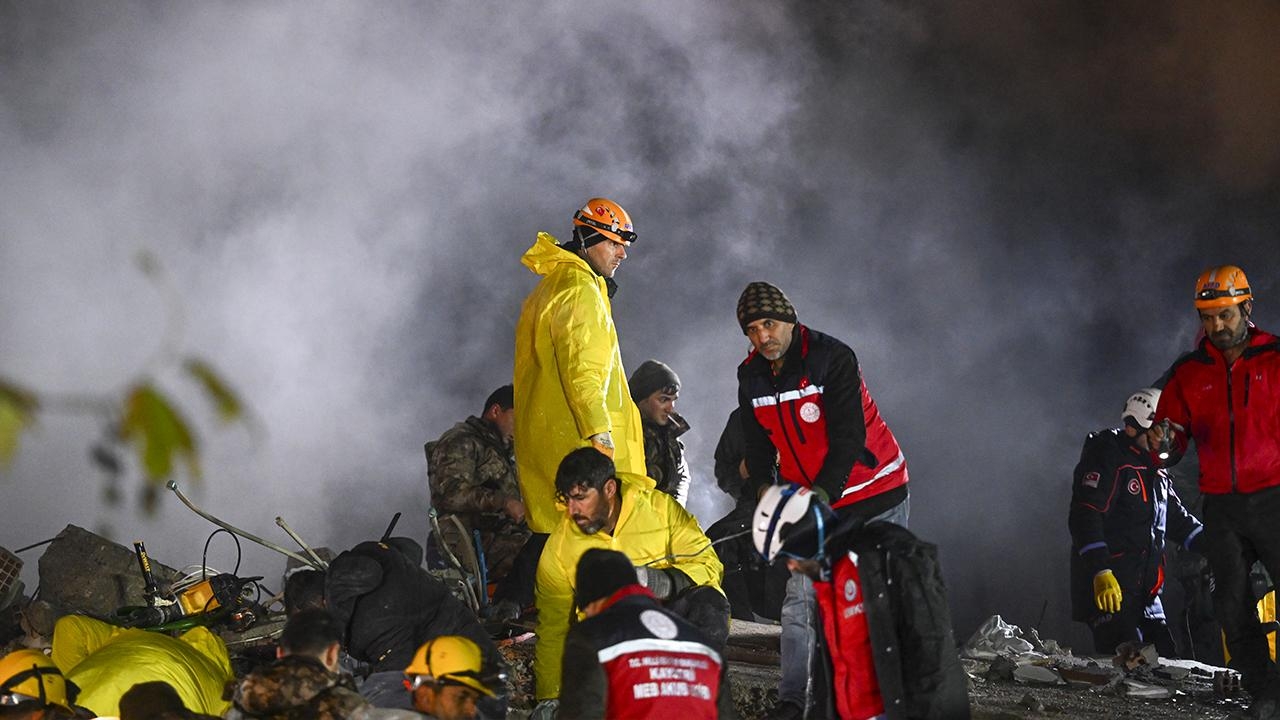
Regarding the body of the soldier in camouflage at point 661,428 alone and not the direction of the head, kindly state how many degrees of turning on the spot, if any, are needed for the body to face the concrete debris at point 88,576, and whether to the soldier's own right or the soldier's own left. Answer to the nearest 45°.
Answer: approximately 135° to the soldier's own right

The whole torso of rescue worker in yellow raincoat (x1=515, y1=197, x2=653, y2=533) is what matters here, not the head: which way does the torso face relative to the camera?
to the viewer's right

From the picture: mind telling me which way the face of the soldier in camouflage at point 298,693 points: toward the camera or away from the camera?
away from the camera

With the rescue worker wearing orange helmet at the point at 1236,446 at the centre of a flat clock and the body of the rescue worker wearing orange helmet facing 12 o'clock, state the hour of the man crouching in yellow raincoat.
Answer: The man crouching in yellow raincoat is roughly at 2 o'clock from the rescue worker wearing orange helmet.

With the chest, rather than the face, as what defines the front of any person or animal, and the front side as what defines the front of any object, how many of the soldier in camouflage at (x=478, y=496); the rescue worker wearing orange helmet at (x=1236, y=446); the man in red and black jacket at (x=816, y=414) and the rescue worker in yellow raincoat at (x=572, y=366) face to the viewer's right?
2

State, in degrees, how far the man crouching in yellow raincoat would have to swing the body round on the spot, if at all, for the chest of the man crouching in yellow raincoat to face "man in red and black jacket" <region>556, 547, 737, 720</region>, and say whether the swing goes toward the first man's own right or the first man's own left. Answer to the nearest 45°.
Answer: approximately 45° to the first man's own left

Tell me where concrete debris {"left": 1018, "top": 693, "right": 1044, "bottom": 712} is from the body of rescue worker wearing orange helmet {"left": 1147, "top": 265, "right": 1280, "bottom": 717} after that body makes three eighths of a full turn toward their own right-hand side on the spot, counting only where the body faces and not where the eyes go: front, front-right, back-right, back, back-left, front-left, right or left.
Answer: front-left

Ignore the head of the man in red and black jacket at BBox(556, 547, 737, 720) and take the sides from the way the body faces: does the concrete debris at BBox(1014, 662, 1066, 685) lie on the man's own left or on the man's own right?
on the man's own right

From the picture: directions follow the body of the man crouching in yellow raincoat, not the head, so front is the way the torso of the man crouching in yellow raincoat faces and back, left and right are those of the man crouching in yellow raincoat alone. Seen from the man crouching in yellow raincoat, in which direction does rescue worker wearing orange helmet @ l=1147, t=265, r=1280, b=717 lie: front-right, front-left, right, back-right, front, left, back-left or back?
back-left
